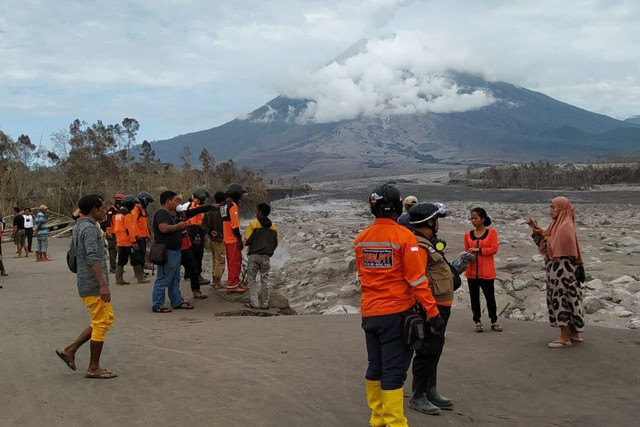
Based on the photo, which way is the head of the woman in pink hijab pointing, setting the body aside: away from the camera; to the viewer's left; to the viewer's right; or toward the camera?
to the viewer's left

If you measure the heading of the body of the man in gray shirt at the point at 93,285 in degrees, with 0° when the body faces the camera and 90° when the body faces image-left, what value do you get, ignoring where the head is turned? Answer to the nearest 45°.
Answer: approximately 270°

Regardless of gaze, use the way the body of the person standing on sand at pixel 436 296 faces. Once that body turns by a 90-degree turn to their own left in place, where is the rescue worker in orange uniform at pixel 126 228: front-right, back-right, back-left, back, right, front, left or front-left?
front-left

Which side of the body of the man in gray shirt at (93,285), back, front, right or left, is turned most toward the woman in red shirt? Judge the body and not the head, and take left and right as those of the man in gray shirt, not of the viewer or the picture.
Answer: front

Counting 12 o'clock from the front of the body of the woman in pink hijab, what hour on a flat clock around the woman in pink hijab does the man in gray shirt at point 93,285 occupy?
The man in gray shirt is roughly at 11 o'clock from the woman in pink hijab.

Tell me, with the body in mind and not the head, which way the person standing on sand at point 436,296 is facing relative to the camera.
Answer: to the viewer's right

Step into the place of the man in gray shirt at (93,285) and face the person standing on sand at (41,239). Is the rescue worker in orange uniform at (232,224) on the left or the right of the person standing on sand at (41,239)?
right
